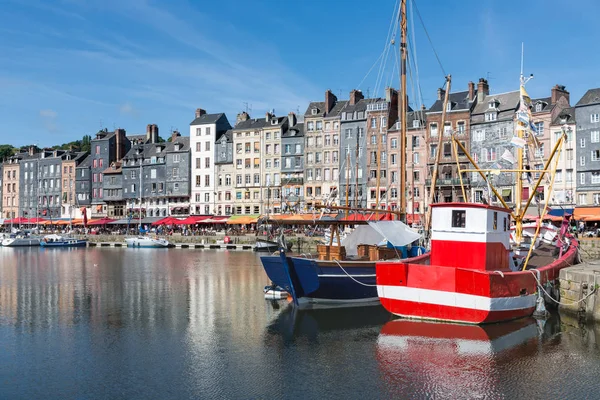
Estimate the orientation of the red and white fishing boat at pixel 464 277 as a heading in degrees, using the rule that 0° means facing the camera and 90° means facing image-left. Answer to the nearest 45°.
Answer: approximately 225°

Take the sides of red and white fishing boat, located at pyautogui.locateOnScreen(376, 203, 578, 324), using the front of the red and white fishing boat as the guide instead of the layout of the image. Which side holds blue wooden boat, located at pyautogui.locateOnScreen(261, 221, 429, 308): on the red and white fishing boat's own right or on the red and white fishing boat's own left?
on the red and white fishing boat's own left
